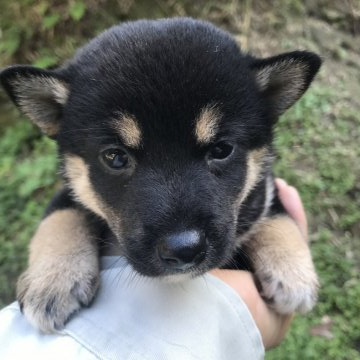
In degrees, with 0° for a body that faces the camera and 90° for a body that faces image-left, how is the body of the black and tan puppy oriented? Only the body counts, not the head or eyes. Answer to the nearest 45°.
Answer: approximately 0°
